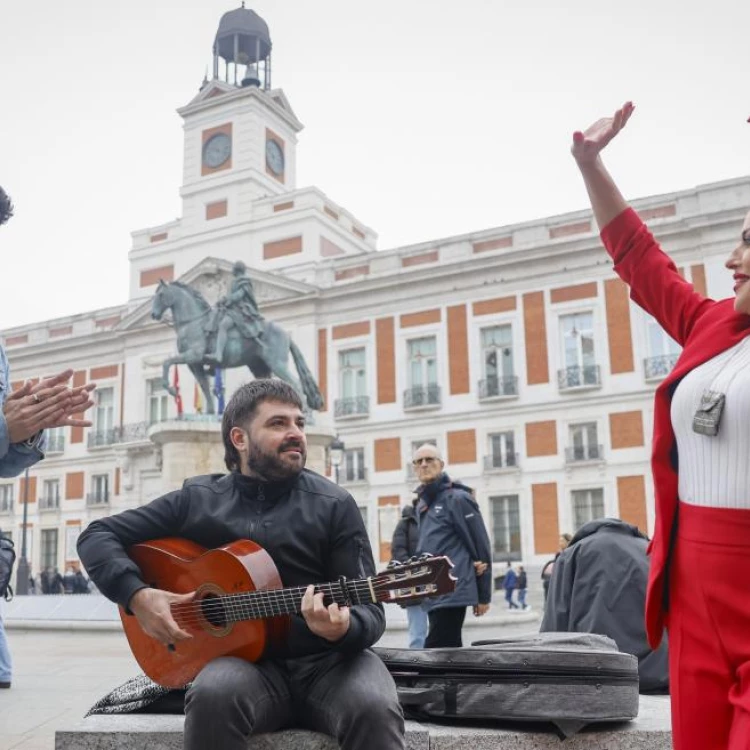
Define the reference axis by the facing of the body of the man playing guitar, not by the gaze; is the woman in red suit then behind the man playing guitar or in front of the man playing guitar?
in front

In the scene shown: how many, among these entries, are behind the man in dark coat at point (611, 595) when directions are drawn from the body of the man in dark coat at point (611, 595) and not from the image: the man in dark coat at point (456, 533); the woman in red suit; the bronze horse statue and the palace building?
1

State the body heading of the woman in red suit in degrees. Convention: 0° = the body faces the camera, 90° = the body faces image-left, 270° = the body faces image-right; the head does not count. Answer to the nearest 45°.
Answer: approximately 45°

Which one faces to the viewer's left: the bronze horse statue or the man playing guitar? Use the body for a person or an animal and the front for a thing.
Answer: the bronze horse statue

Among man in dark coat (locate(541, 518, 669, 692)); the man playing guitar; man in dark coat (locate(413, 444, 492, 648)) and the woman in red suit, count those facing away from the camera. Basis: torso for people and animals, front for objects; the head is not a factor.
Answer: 1

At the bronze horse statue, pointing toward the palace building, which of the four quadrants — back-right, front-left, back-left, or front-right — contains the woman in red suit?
back-right

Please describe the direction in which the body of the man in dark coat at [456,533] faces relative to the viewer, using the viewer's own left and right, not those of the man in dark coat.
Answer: facing the viewer and to the left of the viewer

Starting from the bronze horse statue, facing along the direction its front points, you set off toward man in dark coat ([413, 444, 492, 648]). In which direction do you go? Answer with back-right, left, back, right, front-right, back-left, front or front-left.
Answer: left

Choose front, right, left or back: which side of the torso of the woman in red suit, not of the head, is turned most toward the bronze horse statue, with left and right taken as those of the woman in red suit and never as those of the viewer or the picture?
right

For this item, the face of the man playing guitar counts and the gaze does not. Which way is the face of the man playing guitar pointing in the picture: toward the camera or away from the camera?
toward the camera

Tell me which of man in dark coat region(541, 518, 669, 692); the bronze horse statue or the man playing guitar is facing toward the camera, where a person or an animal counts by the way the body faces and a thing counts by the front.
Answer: the man playing guitar

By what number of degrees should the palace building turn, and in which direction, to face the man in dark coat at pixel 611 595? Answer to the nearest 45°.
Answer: approximately 45° to its left

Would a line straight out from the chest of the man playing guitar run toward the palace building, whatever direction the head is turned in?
no

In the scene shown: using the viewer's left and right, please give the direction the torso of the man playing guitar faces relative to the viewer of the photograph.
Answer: facing the viewer

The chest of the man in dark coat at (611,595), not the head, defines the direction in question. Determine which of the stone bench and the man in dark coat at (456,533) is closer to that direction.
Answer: the man in dark coat

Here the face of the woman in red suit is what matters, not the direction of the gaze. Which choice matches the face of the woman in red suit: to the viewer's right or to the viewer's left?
to the viewer's left

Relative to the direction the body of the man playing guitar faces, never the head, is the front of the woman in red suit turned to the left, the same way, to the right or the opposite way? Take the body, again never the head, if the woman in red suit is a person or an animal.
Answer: to the right

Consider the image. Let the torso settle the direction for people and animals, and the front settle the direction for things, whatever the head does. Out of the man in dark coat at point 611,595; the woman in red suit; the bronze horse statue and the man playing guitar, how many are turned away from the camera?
1

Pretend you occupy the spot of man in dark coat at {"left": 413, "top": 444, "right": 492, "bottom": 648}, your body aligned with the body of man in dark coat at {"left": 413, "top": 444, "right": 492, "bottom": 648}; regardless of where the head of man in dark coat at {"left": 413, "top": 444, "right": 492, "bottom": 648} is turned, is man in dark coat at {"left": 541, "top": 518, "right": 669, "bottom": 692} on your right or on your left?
on your left
